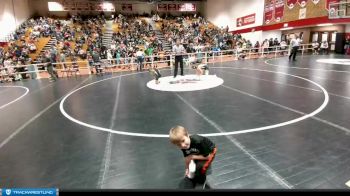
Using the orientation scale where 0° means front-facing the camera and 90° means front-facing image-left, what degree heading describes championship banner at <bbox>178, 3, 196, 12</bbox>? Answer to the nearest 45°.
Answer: approximately 0°

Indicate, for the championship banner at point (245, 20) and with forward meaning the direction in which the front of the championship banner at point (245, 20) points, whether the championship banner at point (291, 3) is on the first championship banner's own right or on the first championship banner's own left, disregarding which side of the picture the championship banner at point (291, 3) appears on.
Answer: on the first championship banner's own left

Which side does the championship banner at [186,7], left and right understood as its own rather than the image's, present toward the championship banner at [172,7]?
right

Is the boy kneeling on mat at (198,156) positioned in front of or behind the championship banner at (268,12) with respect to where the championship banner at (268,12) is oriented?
in front

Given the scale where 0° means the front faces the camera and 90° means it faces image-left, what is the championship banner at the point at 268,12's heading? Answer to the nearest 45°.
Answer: approximately 45°

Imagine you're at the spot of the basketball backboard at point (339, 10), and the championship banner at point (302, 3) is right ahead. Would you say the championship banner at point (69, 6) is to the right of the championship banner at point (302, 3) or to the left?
left

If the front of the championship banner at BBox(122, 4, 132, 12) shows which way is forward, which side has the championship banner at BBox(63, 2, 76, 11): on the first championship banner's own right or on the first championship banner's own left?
on the first championship banner's own right

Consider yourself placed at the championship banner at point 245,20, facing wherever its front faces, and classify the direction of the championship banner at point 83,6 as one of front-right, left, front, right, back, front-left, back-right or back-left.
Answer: front-right

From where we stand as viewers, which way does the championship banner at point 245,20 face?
facing the viewer and to the left of the viewer

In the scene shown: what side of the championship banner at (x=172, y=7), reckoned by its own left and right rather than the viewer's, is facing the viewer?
front

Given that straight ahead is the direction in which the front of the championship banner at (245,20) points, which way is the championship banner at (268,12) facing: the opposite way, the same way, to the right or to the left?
the same way

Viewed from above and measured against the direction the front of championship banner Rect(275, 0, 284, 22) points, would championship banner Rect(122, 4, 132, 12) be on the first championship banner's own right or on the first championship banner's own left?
on the first championship banner's own right

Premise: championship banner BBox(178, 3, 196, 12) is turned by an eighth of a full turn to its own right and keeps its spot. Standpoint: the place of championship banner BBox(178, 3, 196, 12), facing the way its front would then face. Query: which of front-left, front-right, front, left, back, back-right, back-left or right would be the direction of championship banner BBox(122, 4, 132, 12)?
front-right
